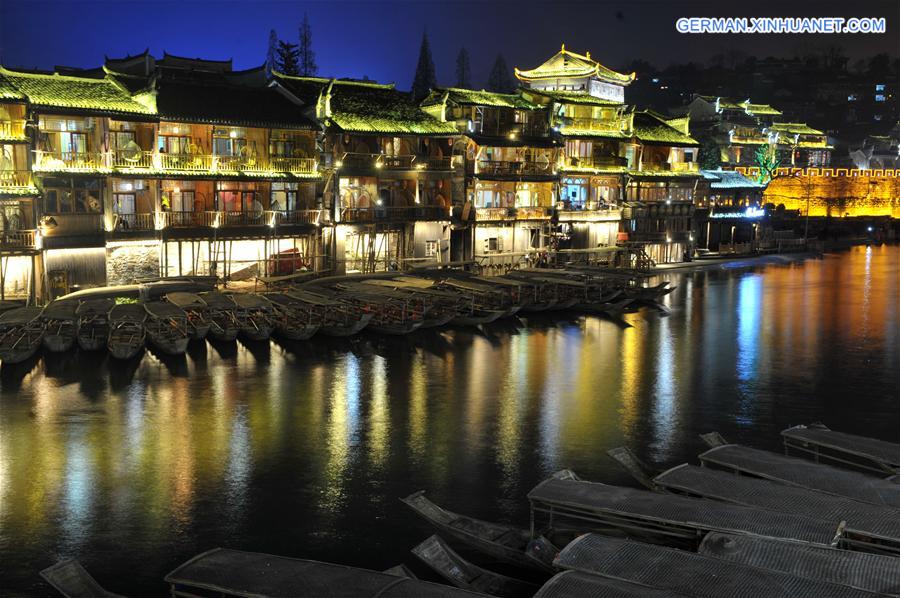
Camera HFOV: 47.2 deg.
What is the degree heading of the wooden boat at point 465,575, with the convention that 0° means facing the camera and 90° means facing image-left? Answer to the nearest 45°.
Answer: approximately 135°

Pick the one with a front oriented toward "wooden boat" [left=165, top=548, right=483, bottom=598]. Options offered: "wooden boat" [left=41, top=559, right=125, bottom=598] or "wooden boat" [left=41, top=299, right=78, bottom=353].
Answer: "wooden boat" [left=41, top=299, right=78, bottom=353]

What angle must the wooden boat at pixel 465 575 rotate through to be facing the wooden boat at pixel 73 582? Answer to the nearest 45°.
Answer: approximately 45° to its left

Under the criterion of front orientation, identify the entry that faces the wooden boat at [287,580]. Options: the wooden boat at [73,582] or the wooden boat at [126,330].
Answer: the wooden boat at [126,330]

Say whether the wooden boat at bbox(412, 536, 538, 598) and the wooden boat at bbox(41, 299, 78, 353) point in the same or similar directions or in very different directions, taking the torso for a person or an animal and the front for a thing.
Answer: very different directions

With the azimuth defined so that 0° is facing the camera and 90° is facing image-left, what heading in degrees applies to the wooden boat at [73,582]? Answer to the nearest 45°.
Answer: approximately 135°

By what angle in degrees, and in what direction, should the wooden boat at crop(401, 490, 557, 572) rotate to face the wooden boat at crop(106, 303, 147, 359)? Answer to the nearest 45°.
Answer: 0° — it already faces it

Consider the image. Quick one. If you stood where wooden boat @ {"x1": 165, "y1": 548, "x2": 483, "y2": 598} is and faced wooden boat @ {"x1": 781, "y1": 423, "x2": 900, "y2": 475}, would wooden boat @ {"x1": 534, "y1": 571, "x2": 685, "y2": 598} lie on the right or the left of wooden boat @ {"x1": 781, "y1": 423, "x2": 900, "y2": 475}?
right

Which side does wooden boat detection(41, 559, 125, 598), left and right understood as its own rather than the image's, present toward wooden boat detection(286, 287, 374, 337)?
right

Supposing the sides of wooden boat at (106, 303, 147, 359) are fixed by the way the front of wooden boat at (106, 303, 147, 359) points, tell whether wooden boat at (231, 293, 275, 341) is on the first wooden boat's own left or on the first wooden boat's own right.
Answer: on the first wooden boat's own left

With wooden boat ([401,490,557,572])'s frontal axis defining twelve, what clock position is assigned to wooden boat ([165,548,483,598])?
wooden boat ([165,548,483,598]) is roughly at 9 o'clock from wooden boat ([401,490,557,572]).
